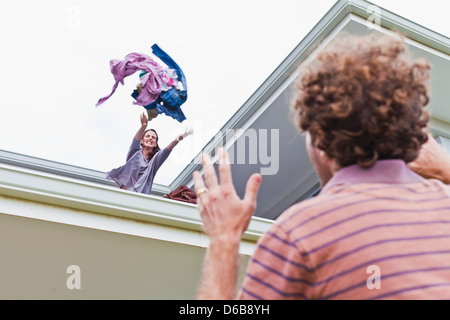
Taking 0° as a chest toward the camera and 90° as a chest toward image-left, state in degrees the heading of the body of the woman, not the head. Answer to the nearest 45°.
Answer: approximately 0°

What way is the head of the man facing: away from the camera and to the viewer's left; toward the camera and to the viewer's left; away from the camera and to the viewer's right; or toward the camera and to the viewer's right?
away from the camera and to the viewer's left

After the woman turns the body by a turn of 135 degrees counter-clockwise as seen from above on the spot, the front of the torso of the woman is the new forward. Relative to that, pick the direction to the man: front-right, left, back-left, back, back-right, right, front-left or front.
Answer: back-right

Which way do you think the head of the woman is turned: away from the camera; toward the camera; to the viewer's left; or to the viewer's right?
toward the camera
